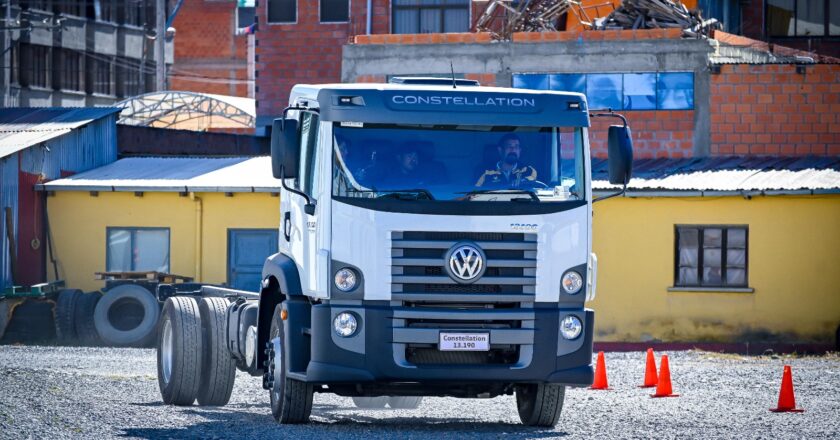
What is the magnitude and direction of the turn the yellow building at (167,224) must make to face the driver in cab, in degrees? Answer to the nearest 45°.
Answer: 0° — it already faces them

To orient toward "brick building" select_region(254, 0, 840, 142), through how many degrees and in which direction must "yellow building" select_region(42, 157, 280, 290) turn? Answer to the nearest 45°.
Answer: approximately 135° to its left

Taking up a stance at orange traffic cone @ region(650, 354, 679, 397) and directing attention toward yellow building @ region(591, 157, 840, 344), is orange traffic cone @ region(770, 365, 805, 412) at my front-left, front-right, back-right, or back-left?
back-right

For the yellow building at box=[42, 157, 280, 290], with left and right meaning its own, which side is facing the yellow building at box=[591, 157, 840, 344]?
left

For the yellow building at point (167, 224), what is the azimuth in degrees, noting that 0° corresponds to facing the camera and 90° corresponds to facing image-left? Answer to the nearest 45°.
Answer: approximately 0°

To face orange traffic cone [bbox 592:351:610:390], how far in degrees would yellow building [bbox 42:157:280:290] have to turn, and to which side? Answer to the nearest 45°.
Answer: approximately 45° to its left
